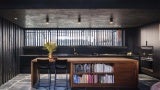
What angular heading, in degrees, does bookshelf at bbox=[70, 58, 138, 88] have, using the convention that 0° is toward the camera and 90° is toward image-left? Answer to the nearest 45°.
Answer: approximately 0°
